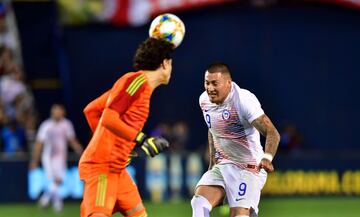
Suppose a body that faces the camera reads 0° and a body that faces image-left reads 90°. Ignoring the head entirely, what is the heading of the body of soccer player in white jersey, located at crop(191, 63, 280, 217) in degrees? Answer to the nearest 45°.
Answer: approximately 45°

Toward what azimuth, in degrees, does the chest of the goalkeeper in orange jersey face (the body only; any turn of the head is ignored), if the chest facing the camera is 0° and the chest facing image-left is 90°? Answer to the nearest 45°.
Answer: approximately 270°

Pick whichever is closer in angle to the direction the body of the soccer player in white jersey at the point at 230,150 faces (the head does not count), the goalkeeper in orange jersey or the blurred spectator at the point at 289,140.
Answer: the goalkeeper in orange jersey

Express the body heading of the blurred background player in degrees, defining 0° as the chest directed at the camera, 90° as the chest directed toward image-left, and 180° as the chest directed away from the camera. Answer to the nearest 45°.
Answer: approximately 0°

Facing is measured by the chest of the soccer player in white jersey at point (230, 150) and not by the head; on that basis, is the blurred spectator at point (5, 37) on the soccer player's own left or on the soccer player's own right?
on the soccer player's own right

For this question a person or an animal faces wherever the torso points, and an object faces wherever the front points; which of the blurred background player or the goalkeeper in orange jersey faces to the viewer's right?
the goalkeeper in orange jersey

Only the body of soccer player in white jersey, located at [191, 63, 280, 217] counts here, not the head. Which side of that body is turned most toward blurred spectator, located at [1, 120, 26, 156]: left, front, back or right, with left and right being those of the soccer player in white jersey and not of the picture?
right

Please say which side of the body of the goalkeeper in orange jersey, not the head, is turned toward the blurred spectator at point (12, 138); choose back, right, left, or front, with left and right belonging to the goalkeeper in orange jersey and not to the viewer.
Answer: left

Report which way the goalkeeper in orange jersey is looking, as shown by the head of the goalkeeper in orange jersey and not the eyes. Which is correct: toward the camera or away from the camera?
away from the camera
